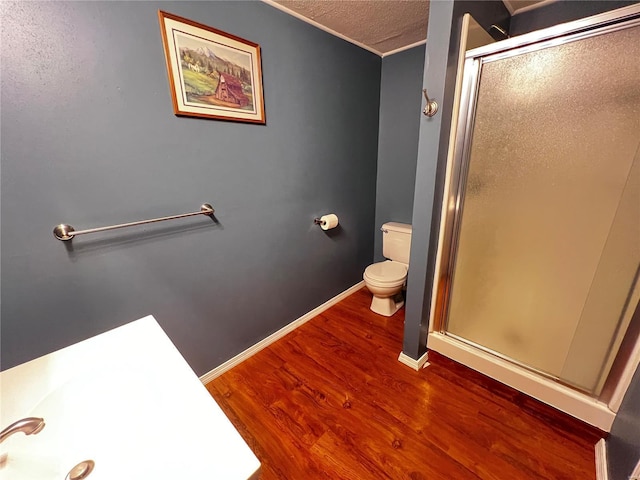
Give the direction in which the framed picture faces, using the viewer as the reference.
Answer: facing the viewer and to the right of the viewer

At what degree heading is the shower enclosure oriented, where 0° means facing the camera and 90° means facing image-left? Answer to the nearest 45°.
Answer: approximately 45°

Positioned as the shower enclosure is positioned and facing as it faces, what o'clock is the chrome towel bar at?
The chrome towel bar is roughly at 12 o'clock from the shower enclosure.

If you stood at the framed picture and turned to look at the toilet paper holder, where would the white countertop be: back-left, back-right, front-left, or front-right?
back-right

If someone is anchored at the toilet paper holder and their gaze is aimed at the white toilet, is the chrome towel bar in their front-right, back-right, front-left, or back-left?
back-right

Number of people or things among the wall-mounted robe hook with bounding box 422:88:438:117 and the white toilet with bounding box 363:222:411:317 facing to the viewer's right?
0

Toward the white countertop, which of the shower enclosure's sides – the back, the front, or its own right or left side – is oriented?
front

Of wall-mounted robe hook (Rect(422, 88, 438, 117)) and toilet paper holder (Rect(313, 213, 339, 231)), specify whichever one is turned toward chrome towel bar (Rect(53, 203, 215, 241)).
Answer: the wall-mounted robe hook

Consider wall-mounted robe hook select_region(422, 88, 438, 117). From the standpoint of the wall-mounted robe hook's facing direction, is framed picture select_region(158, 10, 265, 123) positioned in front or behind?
in front

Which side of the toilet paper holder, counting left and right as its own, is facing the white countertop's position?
right

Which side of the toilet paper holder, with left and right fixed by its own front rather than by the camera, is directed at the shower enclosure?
front
